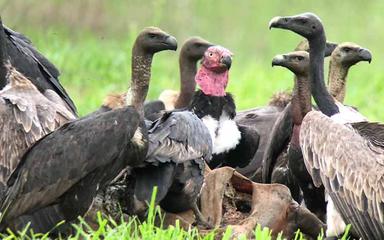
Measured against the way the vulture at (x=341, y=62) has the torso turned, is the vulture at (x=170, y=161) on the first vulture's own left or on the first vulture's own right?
on the first vulture's own right

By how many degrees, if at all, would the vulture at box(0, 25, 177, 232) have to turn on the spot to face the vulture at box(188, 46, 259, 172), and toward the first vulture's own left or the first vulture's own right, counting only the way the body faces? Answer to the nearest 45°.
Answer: approximately 45° to the first vulture's own left

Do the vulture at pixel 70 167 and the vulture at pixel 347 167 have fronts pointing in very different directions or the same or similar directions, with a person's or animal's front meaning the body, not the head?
very different directions

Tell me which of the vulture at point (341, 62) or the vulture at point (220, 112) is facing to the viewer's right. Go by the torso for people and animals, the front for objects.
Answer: the vulture at point (341, 62)

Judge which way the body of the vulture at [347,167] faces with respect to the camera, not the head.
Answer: to the viewer's left

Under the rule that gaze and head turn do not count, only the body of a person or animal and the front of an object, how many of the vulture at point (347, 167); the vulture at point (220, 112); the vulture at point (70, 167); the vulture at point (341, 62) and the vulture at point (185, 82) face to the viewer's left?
1

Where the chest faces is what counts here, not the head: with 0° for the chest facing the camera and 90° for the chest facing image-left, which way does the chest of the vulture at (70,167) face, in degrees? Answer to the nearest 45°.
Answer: approximately 270°

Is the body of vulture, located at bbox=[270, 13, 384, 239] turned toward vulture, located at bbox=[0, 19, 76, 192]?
yes
